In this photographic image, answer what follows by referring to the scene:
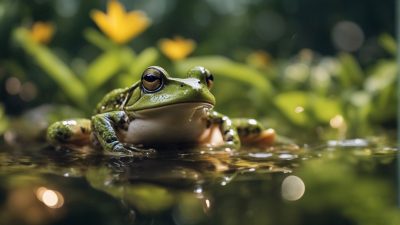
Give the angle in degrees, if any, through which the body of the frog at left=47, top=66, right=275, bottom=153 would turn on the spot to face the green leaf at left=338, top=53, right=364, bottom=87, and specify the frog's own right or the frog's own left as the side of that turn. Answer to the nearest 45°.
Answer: approximately 90° to the frog's own left

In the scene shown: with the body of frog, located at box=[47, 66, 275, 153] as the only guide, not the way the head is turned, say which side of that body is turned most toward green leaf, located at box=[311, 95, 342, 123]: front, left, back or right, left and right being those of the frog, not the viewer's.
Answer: left

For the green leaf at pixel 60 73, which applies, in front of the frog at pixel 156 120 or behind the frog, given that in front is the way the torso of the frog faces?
behind

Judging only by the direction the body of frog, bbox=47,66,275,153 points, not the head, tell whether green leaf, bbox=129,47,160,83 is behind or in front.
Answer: behind

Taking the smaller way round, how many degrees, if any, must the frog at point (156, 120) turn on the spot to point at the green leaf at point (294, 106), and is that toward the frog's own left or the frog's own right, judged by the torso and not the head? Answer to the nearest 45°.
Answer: approximately 90° to the frog's own left

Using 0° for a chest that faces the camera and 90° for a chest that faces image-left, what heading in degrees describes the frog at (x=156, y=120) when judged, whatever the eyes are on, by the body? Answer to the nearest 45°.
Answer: approximately 315°

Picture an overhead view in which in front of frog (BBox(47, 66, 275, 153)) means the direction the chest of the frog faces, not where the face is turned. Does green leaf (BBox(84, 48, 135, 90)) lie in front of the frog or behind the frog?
behind

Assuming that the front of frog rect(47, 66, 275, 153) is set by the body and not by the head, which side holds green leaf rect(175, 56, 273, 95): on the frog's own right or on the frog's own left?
on the frog's own left
